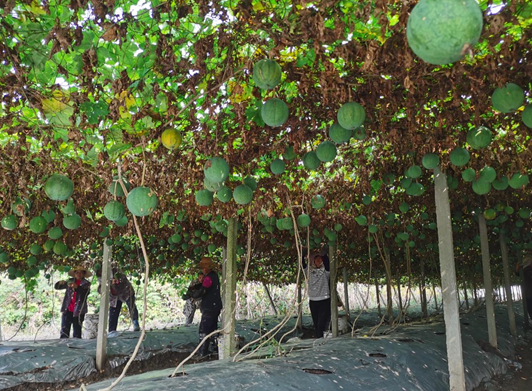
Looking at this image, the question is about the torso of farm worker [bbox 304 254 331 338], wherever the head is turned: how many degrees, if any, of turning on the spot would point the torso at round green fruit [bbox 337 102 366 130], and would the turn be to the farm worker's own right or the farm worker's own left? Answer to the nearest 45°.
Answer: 0° — they already face it

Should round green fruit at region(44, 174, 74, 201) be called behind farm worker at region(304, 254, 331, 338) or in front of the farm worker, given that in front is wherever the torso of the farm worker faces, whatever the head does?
in front

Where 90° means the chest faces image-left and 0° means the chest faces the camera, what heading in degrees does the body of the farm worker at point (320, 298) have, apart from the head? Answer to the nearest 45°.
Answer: approximately 0°

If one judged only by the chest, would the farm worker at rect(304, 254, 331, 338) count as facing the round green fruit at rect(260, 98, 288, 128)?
yes

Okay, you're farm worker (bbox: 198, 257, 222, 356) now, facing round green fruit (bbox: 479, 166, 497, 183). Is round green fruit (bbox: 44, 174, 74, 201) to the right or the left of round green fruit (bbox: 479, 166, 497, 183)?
right

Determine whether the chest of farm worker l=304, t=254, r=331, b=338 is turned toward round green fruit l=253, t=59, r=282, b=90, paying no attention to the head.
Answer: yes

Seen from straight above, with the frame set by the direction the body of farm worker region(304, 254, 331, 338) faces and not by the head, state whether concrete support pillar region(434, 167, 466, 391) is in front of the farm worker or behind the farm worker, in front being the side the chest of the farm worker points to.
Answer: in front
